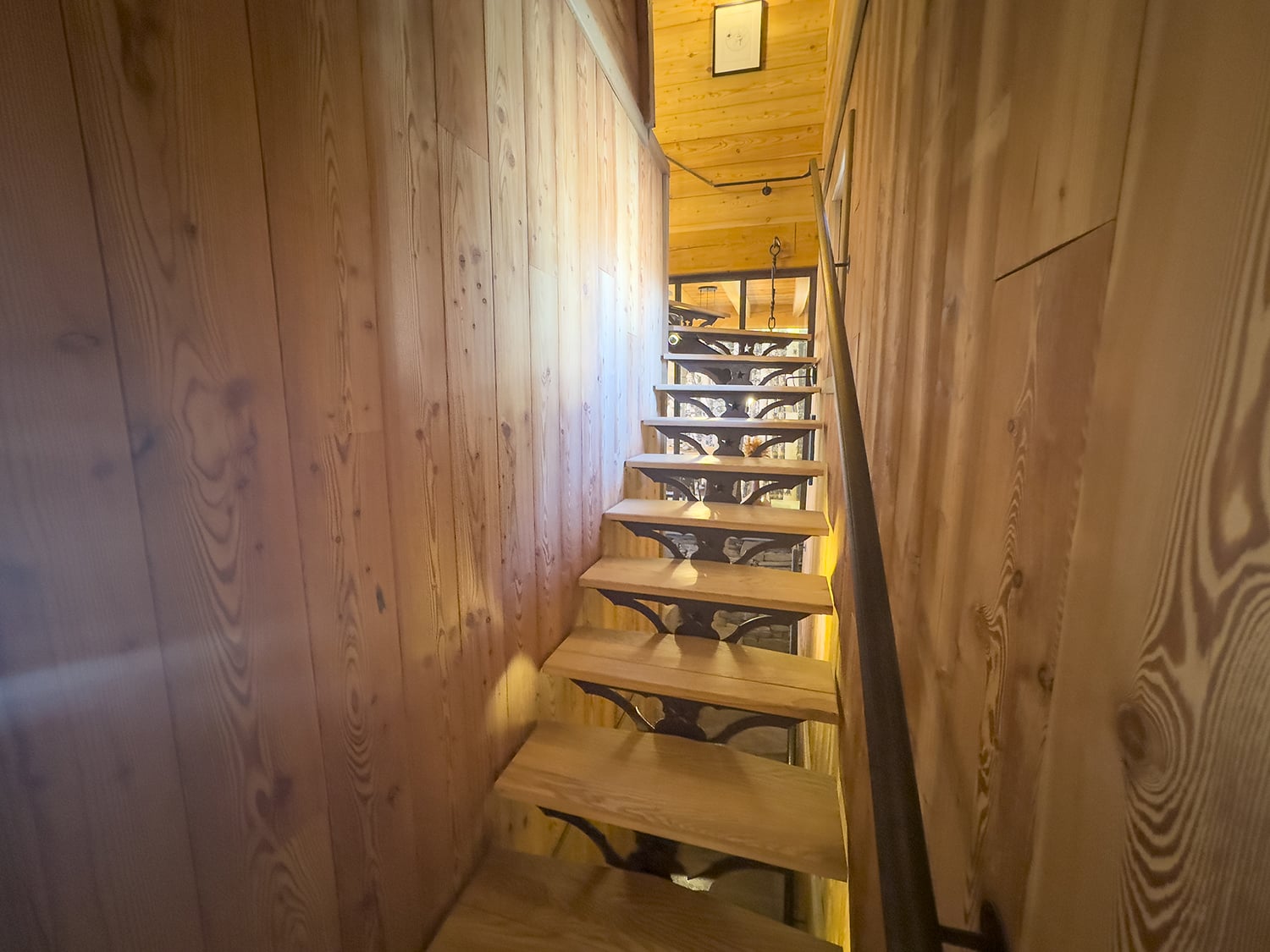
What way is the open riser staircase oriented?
toward the camera
